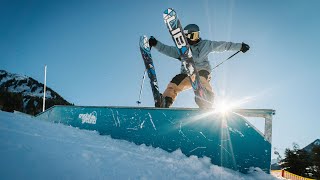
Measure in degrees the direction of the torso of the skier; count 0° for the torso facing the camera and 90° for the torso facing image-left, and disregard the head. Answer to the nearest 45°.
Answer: approximately 0°
